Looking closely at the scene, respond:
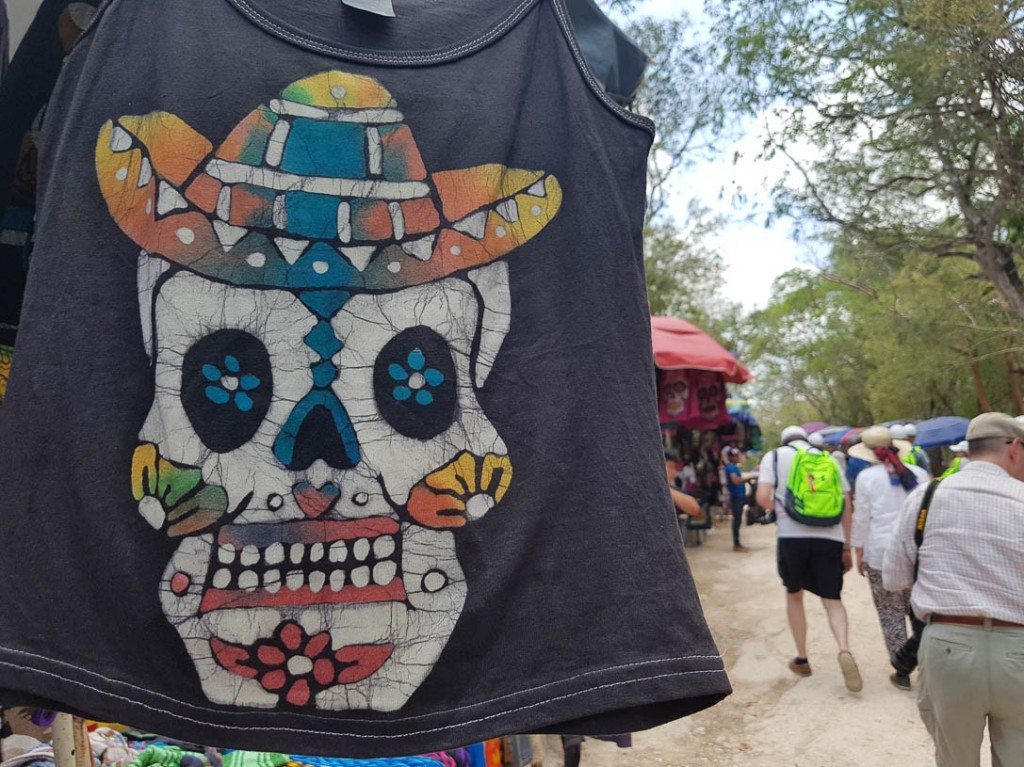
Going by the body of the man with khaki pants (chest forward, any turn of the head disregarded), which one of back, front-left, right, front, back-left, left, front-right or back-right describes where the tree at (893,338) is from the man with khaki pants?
front

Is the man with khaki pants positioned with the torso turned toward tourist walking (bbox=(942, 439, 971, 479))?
yes

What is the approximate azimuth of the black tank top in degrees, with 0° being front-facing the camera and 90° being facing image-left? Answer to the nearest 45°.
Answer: approximately 0°

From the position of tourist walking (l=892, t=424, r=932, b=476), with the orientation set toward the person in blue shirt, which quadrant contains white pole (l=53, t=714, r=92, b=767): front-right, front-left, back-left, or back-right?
back-left

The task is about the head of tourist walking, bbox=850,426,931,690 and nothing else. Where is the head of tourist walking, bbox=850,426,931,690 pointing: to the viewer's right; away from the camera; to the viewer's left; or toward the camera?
away from the camera

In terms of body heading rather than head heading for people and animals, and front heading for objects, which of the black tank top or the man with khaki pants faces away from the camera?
the man with khaki pants

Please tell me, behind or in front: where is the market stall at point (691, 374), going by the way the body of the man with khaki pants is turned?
in front

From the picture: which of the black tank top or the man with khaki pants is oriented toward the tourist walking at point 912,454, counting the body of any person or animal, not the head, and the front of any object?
the man with khaki pants

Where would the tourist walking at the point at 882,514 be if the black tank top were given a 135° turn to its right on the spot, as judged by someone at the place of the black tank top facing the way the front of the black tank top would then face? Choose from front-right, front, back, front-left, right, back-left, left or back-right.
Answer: right

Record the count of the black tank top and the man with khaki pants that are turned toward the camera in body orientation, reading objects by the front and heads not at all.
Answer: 1

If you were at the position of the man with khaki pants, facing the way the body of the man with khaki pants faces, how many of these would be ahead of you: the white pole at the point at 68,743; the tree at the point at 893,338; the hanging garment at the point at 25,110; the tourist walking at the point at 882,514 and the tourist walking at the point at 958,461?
3

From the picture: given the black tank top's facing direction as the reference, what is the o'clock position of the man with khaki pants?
The man with khaki pants is roughly at 8 o'clock from the black tank top.

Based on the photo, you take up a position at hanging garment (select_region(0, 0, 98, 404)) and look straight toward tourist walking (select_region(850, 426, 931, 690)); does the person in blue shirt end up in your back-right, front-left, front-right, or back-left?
front-left

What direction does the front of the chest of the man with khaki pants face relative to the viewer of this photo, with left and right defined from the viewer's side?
facing away from the viewer

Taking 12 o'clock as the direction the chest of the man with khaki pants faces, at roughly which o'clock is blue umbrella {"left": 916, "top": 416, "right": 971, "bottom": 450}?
The blue umbrella is roughly at 12 o'clock from the man with khaki pants.

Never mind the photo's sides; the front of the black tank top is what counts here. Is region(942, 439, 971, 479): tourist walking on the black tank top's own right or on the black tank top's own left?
on the black tank top's own left

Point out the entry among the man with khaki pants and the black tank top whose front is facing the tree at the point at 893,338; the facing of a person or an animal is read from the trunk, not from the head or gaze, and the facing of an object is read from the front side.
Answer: the man with khaki pants

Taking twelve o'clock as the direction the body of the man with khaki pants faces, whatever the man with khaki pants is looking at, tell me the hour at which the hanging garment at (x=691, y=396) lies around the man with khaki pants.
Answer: The hanging garment is roughly at 11 o'clock from the man with khaki pants.
